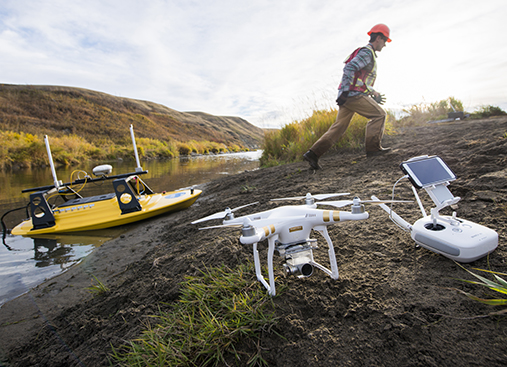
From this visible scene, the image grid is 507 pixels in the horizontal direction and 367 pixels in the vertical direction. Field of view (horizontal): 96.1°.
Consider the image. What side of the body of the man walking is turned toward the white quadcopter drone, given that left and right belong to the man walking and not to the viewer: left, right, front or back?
right

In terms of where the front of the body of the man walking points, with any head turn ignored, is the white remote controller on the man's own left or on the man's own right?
on the man's own right

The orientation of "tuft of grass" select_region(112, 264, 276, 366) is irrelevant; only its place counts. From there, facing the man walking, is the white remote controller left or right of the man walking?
right

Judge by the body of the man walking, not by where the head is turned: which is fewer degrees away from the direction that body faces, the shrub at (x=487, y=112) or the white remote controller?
the shrub

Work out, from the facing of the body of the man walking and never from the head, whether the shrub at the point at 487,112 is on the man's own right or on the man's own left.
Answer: on the man's own left

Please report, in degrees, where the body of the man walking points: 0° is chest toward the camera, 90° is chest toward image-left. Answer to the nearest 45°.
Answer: approximately 270°

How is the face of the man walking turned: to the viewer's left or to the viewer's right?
to the viewer's right
